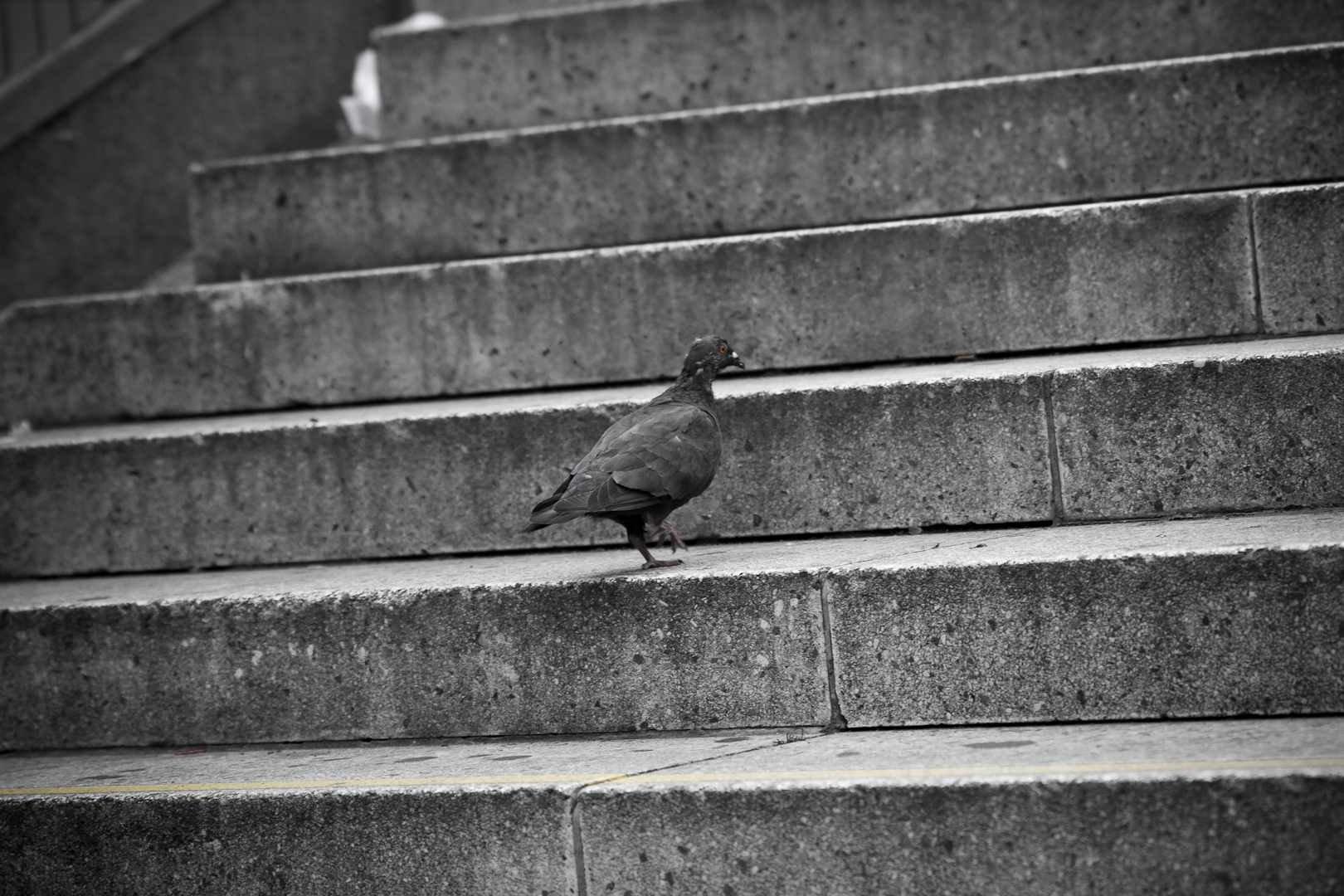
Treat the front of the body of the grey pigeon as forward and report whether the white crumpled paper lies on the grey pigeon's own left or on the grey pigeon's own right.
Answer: on the grey pigeon's own left

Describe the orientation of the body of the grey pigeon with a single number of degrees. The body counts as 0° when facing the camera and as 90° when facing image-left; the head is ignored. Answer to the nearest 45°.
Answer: approximately 270°
